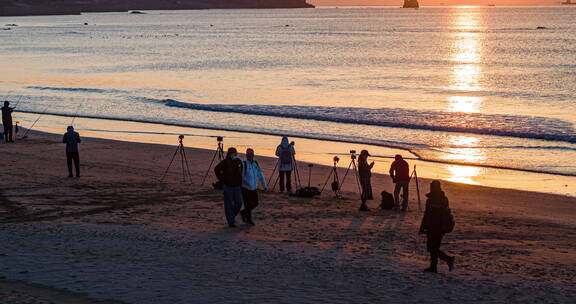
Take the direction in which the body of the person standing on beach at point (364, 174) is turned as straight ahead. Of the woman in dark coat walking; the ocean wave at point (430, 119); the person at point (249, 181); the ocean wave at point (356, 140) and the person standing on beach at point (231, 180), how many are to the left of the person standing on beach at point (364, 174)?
2

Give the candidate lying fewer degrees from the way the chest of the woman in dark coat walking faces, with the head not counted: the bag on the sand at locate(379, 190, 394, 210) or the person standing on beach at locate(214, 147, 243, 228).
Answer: the person standing on beach

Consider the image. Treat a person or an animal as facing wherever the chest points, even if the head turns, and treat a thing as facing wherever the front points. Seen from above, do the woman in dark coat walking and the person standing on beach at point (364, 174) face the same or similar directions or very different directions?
very different directions

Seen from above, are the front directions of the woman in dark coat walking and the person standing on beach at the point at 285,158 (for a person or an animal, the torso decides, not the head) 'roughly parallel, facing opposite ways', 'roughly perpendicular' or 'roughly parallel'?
roughly perpendicular

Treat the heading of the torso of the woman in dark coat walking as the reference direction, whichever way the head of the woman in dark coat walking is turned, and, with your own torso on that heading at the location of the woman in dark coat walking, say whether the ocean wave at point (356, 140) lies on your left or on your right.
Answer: on your right

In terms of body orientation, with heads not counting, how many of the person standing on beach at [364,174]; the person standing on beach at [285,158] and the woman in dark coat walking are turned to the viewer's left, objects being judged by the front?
1
